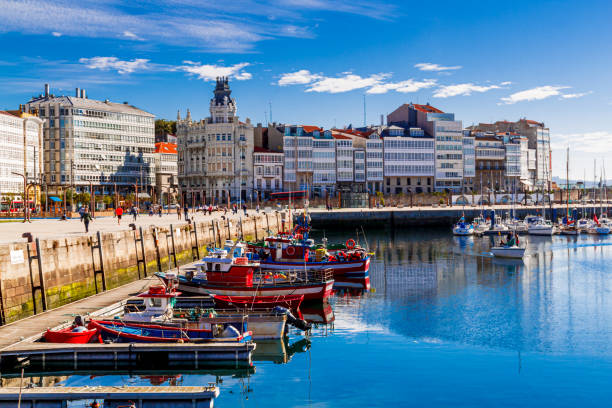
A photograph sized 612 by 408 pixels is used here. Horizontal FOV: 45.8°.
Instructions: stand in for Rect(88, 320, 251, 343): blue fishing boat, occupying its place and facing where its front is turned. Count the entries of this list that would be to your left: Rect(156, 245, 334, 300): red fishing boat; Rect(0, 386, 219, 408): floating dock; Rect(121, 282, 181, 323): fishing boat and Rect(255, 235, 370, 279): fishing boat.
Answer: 1

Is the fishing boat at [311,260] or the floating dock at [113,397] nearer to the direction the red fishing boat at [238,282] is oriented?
the floating dock

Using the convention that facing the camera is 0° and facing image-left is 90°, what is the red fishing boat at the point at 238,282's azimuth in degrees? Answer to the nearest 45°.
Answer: approximately 90°

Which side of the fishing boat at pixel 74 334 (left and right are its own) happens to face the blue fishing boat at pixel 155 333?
back

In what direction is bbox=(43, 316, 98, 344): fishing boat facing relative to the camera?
to the viewer's left

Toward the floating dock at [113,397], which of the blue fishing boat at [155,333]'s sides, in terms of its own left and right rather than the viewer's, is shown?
left

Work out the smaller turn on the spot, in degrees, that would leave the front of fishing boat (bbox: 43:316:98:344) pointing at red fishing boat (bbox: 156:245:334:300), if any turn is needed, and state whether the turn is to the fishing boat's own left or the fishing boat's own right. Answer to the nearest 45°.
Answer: approximately 135° to the fishing boat's own right

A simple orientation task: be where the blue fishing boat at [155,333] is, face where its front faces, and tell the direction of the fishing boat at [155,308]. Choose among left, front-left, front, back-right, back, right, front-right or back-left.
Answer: right

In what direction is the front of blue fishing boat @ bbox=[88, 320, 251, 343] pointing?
to the viewer's left

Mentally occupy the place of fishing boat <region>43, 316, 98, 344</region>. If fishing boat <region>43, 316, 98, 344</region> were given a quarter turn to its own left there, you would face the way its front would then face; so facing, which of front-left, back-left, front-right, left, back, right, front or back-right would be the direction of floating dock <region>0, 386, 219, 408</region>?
front

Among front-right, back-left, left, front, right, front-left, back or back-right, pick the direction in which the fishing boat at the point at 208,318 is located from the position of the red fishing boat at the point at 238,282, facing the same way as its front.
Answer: left
